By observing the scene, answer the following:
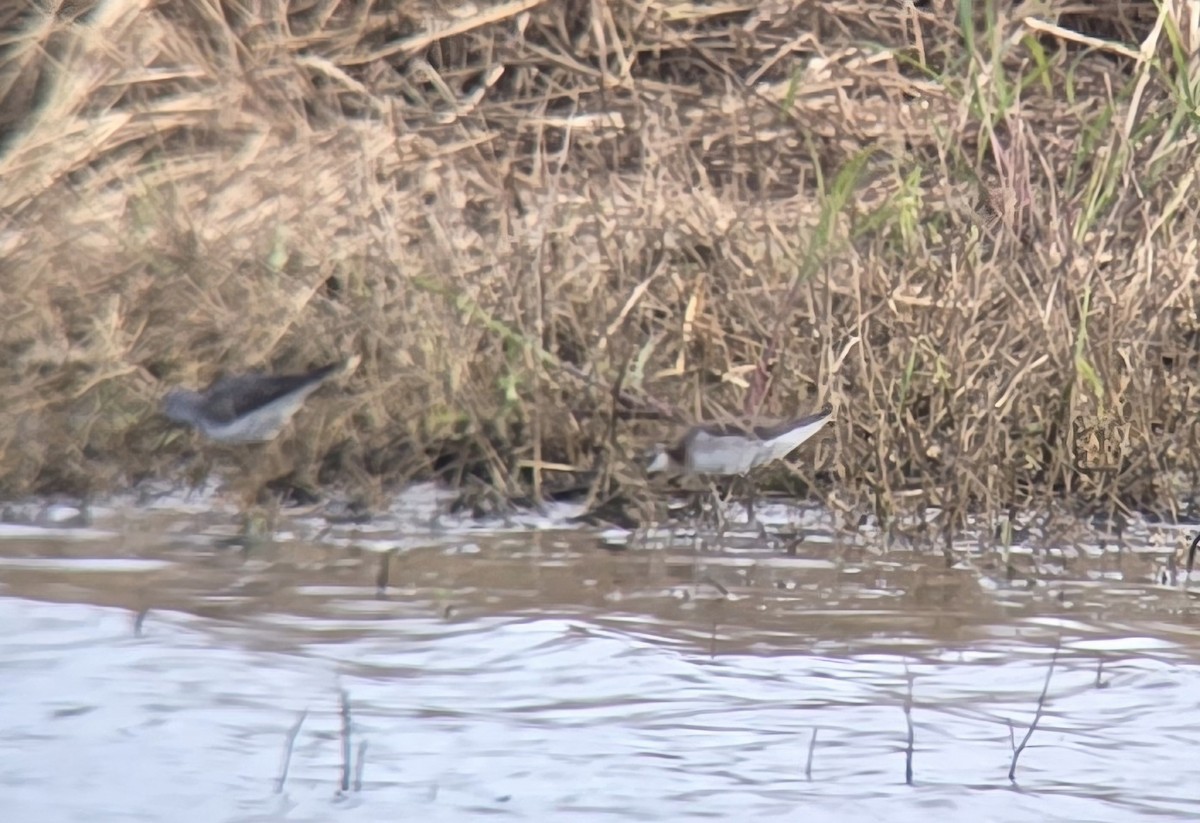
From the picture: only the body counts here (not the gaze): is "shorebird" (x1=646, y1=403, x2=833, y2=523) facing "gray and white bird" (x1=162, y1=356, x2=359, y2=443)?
yes

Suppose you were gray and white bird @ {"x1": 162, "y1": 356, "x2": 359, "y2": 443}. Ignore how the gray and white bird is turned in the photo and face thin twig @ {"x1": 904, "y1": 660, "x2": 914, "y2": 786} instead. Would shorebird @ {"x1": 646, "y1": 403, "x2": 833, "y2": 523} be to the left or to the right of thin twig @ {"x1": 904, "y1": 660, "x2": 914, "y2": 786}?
left

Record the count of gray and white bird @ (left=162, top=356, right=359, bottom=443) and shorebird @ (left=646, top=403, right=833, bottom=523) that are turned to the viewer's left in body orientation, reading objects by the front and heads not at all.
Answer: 2

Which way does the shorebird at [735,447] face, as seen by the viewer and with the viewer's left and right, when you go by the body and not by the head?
facing to the left of the viewer

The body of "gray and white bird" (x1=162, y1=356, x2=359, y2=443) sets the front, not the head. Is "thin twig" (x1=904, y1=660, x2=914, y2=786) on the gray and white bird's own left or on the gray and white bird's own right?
on the gray and white bird's own left

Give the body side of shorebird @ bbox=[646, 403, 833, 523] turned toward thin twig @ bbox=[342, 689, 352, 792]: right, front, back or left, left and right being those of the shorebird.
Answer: left

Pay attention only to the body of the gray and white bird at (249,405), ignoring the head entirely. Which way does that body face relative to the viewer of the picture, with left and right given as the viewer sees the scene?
facing to the left of the viewer

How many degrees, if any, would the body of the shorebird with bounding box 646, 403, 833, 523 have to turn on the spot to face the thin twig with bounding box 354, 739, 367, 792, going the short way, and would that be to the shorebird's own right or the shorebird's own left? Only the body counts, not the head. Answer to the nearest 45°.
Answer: approximately 90° to the shorebird's own left

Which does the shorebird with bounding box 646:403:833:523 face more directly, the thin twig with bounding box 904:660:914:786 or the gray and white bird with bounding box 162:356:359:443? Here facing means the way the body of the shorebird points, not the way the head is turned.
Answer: the gray and white bird

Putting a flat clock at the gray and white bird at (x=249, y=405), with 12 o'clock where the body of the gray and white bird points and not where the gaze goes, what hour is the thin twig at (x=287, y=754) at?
The thin twig is roughly at 9 o'clock from the gray and white bird.

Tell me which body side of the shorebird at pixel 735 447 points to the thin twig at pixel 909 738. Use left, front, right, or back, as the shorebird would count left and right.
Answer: left
